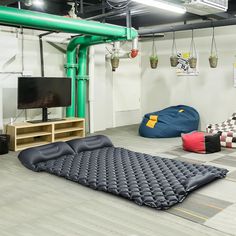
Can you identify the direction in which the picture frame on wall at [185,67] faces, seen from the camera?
facing the viewer

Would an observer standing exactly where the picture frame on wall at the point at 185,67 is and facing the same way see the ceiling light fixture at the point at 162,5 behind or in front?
in front

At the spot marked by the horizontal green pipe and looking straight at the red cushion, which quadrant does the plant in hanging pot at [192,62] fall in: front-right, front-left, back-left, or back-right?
front-left

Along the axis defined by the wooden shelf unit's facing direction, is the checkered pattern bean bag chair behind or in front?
in front

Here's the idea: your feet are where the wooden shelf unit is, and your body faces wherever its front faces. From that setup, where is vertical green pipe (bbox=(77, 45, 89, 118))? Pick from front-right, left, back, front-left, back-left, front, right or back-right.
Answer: left

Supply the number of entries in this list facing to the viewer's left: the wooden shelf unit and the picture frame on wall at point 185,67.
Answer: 0

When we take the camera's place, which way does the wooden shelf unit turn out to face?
facing the viewer and to the right of the viewer

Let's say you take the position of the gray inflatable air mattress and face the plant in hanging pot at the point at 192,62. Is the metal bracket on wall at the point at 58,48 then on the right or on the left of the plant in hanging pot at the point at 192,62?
left

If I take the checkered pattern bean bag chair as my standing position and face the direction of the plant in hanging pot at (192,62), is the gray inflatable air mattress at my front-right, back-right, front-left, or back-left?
back-left

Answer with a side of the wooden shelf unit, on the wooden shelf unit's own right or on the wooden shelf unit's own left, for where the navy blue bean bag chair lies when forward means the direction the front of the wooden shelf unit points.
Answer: on the wooden shelf unit's own left

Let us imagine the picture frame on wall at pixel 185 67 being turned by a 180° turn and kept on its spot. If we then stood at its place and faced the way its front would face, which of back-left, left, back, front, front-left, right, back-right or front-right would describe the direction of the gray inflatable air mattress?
back

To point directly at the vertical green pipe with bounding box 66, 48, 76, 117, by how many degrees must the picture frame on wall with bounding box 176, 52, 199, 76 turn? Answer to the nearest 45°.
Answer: approximately 45° to its right
